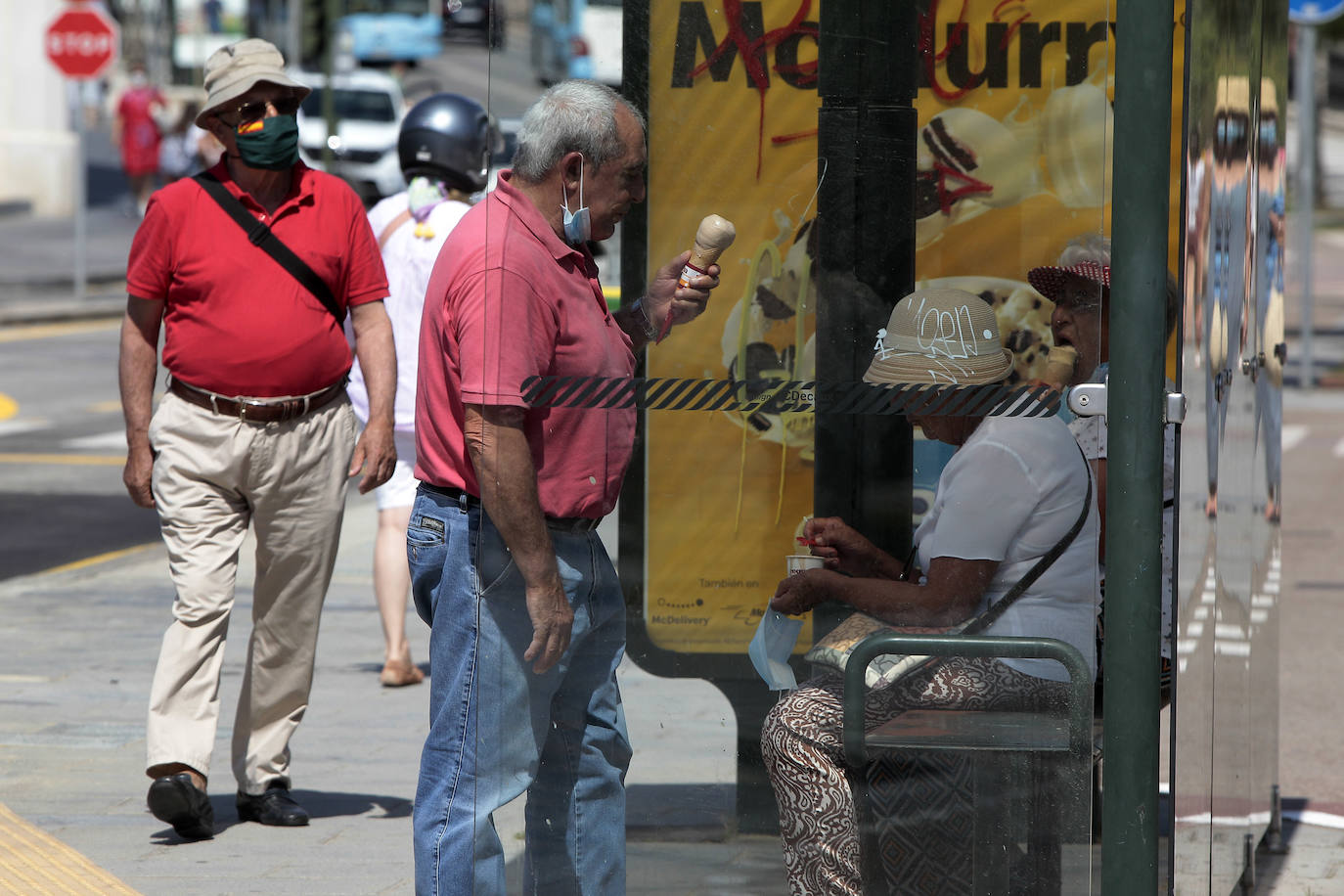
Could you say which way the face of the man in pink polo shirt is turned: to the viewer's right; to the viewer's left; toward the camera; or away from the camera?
to the viewer's right

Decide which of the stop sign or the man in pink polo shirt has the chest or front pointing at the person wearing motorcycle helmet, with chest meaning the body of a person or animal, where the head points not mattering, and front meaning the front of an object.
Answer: the stop sign

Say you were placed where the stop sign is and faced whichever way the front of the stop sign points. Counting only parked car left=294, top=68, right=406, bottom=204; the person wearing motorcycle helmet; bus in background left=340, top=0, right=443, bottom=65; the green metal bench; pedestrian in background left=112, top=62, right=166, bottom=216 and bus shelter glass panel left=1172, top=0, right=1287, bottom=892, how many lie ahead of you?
3

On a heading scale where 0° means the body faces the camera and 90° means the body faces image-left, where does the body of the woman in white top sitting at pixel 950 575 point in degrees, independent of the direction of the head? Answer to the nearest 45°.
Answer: approximately 90°

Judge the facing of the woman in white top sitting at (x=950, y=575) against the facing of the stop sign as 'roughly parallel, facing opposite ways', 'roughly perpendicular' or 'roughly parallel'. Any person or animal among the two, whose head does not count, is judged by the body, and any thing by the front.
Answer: roughly perpendicular

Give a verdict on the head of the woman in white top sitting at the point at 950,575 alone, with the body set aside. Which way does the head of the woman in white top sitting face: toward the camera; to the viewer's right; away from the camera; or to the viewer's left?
to the viewer's left

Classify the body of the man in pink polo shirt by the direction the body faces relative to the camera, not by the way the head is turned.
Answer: to the viewer's right

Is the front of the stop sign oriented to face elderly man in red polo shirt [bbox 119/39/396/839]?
yes

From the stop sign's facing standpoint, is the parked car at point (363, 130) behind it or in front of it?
behind

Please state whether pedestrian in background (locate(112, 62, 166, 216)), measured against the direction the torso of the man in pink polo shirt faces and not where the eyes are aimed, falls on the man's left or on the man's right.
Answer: on the man's left

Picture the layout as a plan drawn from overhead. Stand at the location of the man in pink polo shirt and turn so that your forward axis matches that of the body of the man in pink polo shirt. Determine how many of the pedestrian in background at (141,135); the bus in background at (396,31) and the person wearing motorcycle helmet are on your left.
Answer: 3

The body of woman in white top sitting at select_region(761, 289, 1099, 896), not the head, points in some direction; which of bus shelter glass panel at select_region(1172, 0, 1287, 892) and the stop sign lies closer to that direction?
the stop sign

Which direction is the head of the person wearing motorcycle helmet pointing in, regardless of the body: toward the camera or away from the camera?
away from the camera

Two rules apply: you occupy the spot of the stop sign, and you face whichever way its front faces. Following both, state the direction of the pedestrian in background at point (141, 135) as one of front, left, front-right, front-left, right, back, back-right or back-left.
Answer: back
